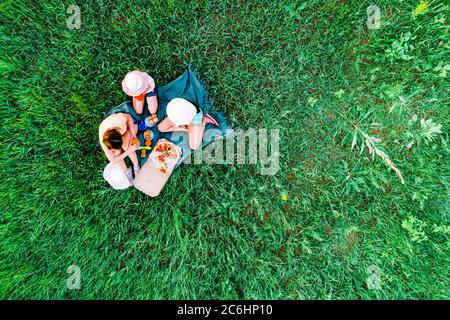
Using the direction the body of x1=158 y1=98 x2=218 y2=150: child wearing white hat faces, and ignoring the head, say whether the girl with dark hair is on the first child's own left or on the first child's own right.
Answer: on the first child's own right

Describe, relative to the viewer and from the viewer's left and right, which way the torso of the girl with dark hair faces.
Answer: facing the viewer and to the right of the viewer

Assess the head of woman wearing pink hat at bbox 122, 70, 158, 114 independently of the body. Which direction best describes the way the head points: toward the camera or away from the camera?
toward the camera

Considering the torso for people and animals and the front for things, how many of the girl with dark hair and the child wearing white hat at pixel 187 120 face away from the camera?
0

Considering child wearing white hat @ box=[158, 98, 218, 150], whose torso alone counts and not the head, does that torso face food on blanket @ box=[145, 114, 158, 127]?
no
